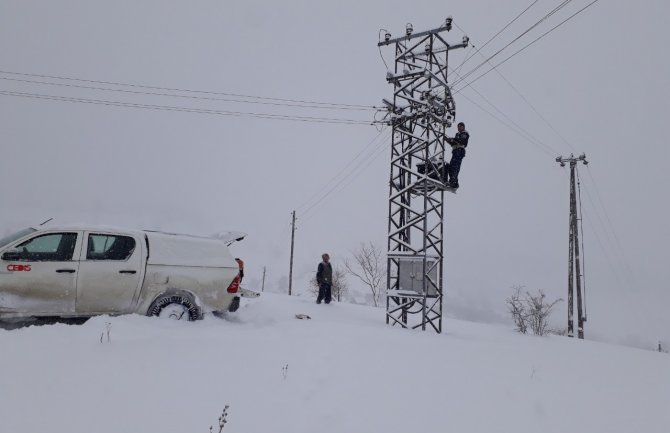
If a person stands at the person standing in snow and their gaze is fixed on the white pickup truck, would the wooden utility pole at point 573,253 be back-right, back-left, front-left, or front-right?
back-left

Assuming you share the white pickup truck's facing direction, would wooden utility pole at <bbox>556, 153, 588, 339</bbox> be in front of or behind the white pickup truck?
behind

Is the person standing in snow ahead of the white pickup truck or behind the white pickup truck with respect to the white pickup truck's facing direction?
behind

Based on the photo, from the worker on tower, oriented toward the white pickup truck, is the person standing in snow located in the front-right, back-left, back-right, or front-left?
front-right

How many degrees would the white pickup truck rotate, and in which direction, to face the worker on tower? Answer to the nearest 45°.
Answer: approximately 180°

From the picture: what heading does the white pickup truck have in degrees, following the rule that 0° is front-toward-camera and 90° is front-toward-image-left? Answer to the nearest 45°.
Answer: approximately 90°

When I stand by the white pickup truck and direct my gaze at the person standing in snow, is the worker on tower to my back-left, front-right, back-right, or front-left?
front-right
